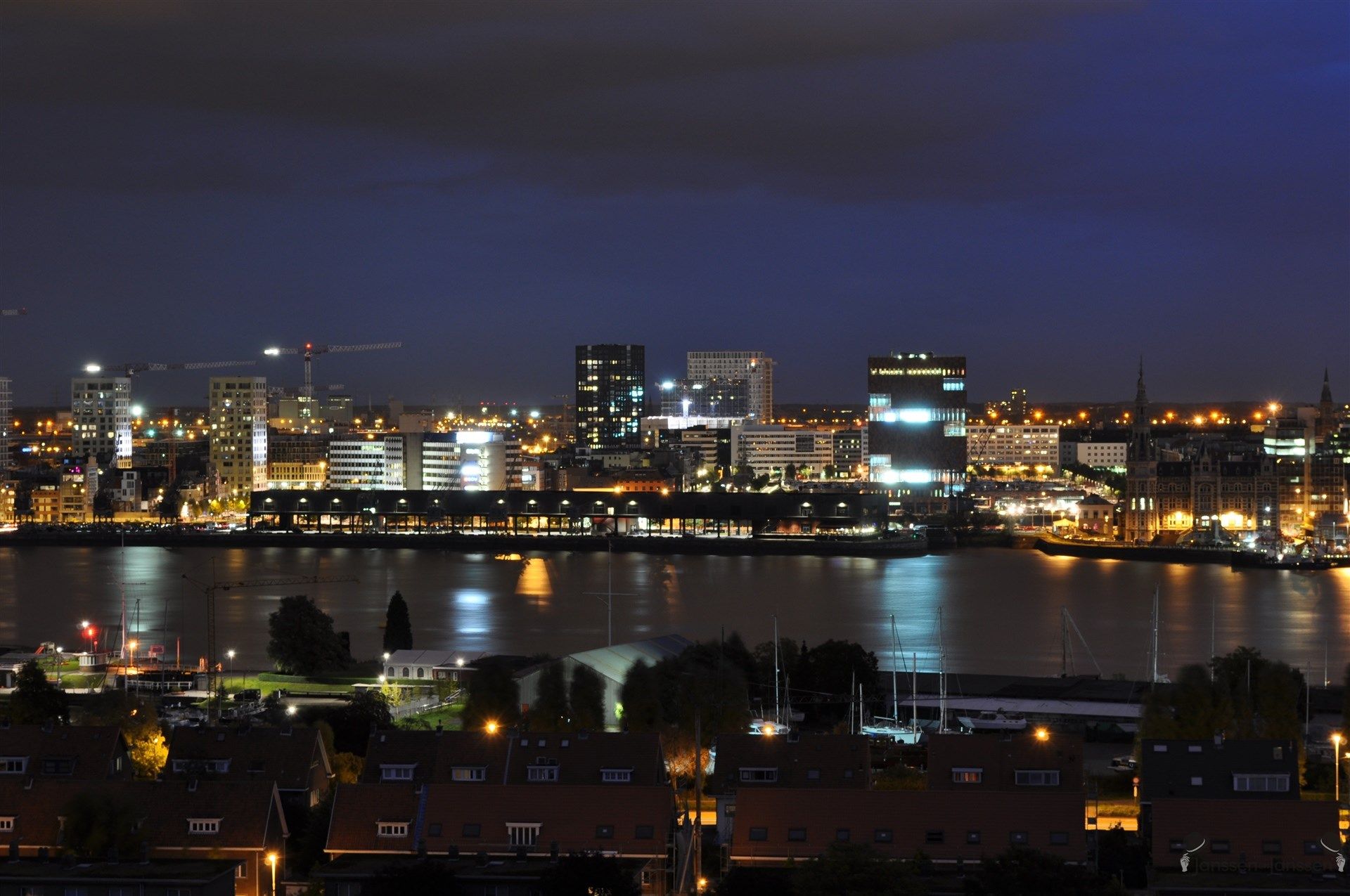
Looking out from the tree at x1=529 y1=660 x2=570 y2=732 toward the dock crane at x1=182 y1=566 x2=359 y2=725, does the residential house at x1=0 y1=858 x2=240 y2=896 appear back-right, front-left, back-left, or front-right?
back-left

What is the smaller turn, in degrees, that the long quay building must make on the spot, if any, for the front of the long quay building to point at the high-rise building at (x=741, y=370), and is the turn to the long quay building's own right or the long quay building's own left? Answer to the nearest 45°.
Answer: approximately 180°

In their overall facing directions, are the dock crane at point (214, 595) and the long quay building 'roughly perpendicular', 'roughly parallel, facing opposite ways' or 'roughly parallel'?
roughly perpendicular

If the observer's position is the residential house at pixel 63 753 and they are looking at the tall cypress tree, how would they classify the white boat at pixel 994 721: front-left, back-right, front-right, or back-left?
front-right

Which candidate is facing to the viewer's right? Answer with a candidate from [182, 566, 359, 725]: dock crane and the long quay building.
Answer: the dock crane

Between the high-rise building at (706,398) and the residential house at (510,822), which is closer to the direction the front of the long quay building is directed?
the residential house

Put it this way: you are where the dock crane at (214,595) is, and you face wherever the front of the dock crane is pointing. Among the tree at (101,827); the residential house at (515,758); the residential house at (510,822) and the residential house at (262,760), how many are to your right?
4

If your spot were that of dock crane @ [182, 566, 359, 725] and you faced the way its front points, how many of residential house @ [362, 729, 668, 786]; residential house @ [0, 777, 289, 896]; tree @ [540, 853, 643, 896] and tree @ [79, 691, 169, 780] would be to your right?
4

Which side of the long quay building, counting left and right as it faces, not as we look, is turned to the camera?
front

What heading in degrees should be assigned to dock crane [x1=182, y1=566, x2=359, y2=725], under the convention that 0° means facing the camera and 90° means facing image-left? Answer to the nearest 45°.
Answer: approximately 270°

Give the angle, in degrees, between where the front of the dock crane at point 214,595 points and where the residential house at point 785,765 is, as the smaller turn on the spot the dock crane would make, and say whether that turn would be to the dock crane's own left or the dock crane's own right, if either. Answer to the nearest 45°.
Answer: approximately 90° to the dock crane's own right

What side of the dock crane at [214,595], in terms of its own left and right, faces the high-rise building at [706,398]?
left

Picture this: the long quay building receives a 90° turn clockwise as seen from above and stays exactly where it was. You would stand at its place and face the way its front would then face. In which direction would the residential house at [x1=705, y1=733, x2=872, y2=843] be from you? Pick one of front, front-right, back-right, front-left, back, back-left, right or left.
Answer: left

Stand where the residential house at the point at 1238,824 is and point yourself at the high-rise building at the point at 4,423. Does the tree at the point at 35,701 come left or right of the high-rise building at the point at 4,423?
left

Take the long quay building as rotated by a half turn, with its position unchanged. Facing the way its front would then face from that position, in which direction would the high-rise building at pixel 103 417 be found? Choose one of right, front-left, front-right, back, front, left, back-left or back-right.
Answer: front-left

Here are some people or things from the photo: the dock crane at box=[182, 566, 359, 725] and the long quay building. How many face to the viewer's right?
1
